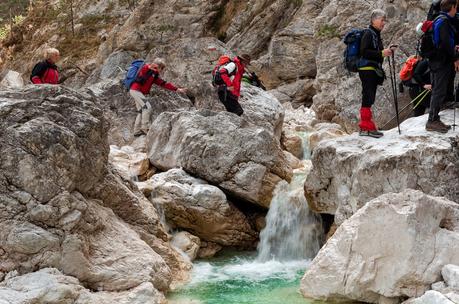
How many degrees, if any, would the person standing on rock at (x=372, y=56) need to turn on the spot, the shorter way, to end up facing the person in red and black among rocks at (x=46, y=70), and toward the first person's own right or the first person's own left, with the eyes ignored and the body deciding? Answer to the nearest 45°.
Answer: approximately 180°

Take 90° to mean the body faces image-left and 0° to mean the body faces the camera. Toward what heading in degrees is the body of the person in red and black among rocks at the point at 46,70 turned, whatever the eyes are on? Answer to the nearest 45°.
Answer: approximately 270°

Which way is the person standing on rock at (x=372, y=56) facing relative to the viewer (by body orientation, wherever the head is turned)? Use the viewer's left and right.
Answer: facing to the right of the viewer

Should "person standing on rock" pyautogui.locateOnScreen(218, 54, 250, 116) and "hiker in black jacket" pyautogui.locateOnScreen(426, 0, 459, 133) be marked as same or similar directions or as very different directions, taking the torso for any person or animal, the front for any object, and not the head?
same or similar directions

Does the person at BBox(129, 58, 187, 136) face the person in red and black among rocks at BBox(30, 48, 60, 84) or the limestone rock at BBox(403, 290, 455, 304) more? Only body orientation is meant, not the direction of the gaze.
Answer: the limestone rock

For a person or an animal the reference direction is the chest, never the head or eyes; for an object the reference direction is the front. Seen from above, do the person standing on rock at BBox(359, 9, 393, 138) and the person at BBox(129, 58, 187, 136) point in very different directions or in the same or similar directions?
same or similar directions

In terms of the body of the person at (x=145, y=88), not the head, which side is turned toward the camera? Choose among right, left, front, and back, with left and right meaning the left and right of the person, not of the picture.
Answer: right

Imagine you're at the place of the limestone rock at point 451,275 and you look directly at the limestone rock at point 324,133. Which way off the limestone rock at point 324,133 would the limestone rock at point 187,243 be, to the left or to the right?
left

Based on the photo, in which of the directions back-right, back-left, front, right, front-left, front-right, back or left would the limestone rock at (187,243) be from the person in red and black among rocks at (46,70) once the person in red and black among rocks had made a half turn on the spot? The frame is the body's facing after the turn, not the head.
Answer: back-left
